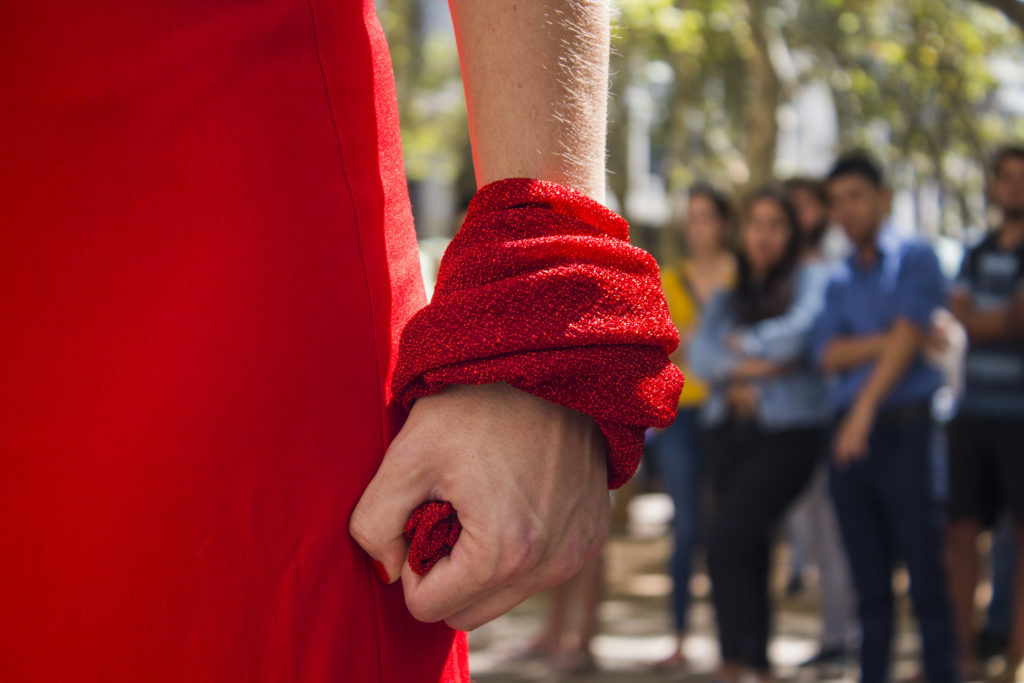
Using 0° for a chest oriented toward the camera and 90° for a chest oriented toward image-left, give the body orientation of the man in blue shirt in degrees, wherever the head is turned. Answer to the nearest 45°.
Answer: approximately 45°

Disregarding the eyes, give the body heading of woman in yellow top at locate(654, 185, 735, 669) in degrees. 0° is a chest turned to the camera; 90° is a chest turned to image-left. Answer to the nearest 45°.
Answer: approximately 45°

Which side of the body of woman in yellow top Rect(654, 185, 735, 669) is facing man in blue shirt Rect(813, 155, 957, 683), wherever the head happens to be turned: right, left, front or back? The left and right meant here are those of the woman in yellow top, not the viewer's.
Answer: left

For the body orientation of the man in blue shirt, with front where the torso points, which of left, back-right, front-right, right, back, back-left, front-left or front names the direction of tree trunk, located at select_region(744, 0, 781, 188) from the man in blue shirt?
back-right

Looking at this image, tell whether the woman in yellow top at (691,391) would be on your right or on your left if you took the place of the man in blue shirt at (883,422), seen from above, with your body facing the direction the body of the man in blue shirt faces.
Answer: on your right

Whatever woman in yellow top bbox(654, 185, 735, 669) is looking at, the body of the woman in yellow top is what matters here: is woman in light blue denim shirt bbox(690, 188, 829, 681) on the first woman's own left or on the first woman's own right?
on the first woman's own left
